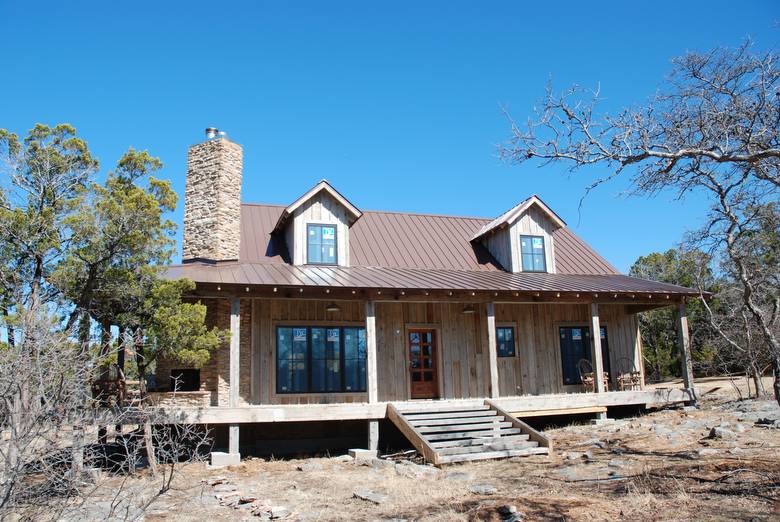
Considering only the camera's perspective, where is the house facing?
facing the viewer and to the right of the viewer

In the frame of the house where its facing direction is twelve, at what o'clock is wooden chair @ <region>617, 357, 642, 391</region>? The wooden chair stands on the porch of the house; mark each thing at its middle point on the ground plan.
The wooden chair is roughly at 10 o'clock from the house.
